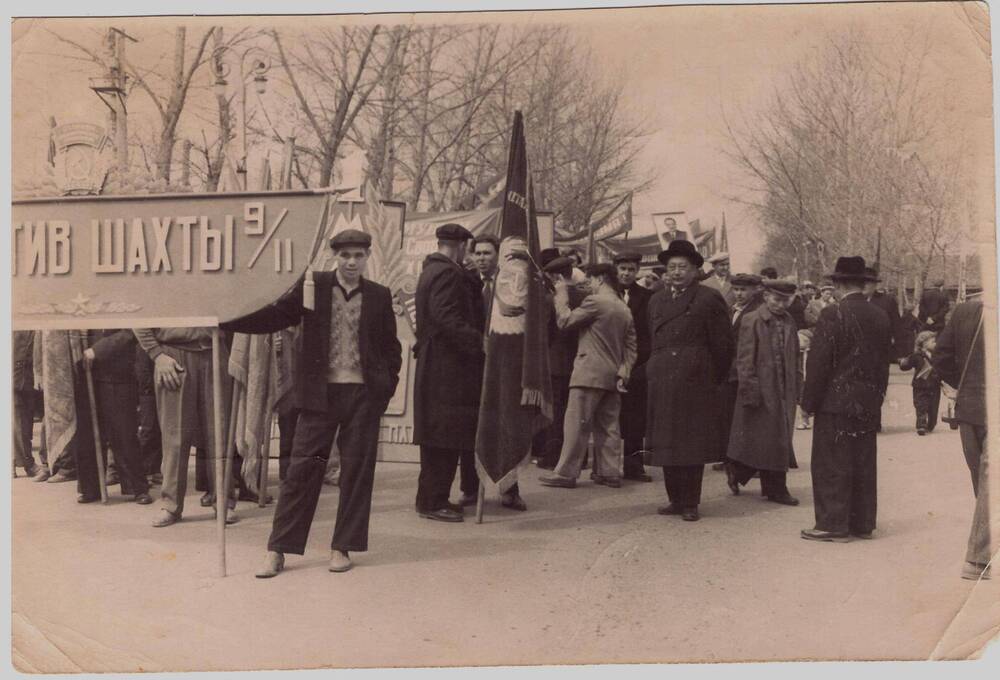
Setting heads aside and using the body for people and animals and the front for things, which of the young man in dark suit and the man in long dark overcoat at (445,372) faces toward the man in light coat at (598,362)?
the man in long dark overcoat

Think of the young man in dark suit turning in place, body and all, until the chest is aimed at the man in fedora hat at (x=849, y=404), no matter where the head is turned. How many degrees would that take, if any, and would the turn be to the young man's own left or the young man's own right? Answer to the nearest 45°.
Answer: approximately 90° to the young man's own left

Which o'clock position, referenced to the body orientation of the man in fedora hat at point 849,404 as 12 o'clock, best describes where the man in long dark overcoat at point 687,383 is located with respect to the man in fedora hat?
The man in long dark overcoat is roughly at 11 o'clock from the man in fedora hat.

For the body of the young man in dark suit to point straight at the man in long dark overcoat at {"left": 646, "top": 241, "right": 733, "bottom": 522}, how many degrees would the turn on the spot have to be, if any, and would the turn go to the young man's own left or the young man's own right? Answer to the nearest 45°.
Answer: approximately 90° to the young man's own left

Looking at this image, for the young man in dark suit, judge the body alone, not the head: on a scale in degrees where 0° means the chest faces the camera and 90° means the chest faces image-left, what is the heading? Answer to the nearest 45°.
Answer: approximately 0°

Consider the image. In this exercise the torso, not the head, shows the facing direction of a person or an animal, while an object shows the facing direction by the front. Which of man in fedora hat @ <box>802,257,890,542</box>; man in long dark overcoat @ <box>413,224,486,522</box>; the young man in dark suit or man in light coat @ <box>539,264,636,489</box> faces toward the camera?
the young man in dark suit

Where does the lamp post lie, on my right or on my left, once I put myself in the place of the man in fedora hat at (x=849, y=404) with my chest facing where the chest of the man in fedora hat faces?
on my left

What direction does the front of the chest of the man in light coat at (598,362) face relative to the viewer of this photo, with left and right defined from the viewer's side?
facing away from the viewer and to the left of the viewer

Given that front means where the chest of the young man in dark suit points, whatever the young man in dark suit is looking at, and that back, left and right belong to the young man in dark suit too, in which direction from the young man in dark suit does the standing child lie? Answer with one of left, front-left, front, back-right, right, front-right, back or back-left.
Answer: left

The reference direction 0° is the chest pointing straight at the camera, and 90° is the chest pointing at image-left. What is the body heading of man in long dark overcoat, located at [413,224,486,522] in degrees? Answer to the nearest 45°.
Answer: approximately 225°

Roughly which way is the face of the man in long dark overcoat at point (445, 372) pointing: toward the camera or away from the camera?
away from the camera

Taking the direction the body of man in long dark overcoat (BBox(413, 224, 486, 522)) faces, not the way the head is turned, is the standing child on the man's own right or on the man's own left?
on the man's own right

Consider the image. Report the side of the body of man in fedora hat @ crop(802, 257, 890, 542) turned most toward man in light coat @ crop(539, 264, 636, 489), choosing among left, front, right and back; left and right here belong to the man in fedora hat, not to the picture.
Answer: front

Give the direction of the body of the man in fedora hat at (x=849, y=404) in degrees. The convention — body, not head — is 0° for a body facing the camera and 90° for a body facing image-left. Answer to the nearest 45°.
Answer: approximately 135°
